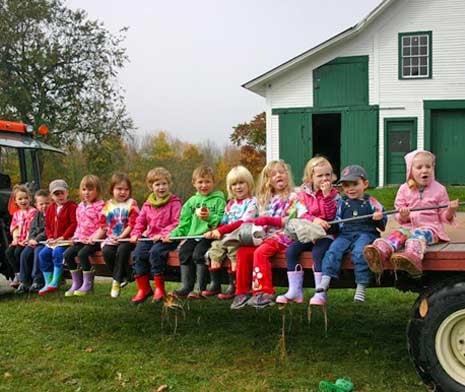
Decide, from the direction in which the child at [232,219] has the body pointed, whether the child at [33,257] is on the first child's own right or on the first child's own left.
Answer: on the first child's own right

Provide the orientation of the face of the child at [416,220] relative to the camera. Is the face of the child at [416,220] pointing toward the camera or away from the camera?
toward the camera

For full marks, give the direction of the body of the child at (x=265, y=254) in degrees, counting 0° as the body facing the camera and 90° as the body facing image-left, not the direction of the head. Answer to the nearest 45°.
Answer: approximately 45°

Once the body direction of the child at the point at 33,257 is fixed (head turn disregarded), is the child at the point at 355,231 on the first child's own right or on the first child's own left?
on the first child's own left

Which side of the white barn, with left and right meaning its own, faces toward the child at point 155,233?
front

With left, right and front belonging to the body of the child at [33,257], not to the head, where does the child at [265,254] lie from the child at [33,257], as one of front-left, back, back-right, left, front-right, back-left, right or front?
left

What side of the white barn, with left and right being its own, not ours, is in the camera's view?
front

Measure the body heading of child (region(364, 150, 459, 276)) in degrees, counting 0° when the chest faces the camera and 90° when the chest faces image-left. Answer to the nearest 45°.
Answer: approximately 0°

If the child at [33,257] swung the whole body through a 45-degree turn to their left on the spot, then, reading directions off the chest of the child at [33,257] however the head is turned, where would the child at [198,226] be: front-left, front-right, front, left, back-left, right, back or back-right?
front-left

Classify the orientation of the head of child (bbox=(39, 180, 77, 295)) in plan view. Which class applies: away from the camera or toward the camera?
toward the camera

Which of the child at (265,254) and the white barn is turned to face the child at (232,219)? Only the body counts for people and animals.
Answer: the white barn

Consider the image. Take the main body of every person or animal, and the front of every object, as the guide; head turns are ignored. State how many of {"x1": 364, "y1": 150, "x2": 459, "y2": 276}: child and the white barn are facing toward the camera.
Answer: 2

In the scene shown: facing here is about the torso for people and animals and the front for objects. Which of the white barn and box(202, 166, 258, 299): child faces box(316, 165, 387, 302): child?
the white barn

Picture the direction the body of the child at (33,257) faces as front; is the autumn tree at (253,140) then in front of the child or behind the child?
behind
